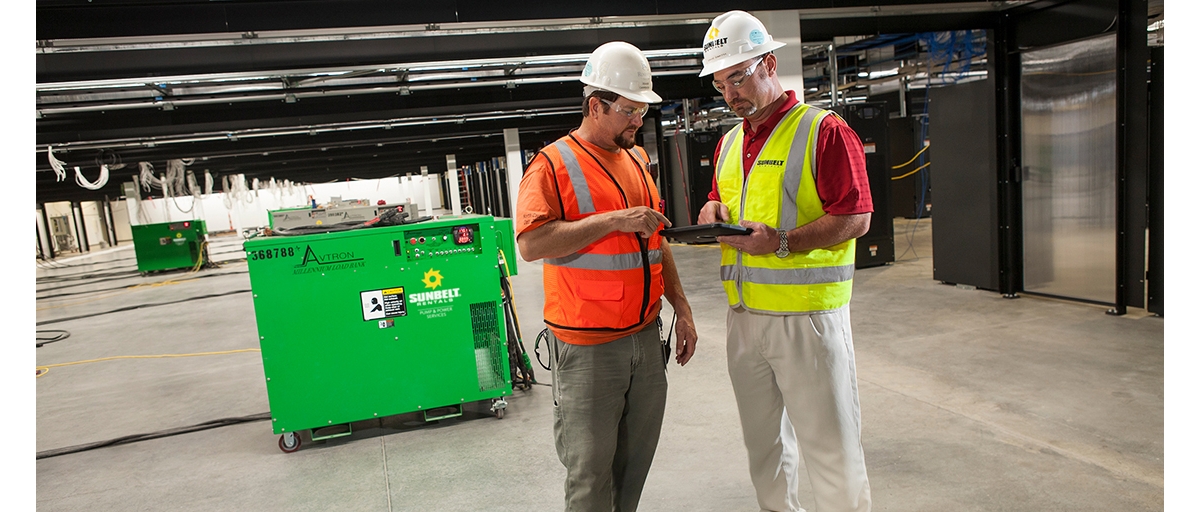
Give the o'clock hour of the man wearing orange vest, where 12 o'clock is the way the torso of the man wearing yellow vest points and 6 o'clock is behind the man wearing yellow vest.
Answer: The man wearing orange vest is roughly at 1 o'clock from the man wearing yellow vest.

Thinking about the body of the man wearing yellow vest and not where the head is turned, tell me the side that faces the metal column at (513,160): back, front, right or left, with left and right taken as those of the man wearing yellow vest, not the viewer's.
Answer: right

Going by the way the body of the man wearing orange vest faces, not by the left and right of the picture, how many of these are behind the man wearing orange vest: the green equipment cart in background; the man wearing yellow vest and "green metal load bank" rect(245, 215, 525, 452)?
2

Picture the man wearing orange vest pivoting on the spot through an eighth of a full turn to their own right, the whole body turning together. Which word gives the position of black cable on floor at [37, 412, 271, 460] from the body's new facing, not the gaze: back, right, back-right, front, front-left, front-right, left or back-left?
back-right

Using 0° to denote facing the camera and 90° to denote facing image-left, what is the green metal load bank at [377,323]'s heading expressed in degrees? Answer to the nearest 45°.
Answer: approximately 0°

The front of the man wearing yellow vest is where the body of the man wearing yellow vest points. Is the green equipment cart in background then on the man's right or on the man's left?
on the man's right

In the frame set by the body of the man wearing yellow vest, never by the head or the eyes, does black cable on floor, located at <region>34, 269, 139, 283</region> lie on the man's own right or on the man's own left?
on the man's own right

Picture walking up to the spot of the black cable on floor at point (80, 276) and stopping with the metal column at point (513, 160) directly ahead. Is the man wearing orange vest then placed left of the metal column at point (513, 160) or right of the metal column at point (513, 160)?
right

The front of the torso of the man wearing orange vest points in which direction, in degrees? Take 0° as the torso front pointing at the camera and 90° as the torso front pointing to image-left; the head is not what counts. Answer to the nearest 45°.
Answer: approximately 315°

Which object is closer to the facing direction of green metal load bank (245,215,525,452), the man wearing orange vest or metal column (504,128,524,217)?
the man wearing orange vest

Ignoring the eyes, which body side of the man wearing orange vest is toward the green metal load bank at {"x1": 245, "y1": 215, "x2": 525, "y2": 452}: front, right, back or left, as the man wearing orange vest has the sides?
back

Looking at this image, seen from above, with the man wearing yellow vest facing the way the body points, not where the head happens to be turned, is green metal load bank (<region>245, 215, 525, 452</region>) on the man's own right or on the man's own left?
on the man's own right
